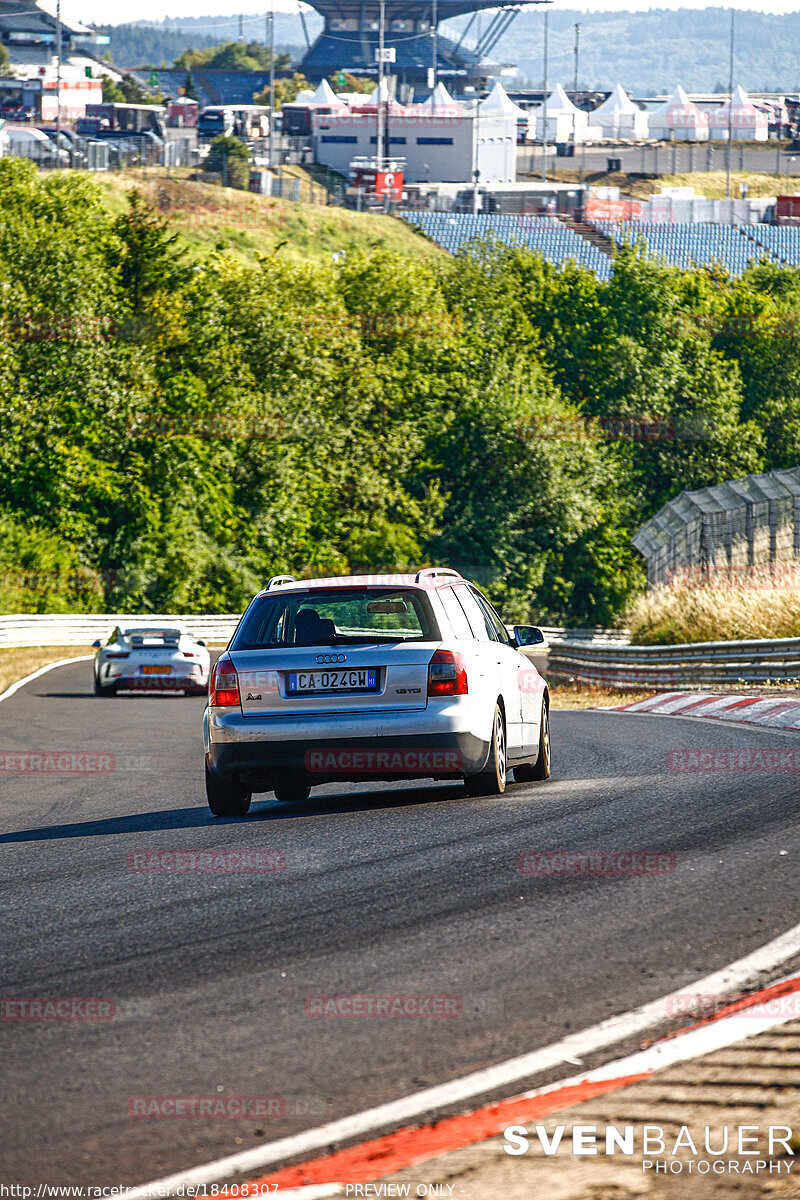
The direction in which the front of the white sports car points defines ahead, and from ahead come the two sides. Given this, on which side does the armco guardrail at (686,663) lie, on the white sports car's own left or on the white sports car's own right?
on the white sports car's own right

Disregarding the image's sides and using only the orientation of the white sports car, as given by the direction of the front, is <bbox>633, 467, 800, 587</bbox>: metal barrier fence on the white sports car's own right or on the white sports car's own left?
on the white sports car's own right

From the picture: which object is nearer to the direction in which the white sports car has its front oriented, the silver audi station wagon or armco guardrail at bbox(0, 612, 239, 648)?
the armco guardrail

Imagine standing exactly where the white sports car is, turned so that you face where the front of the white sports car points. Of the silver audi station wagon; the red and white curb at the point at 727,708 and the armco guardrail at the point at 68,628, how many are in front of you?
1

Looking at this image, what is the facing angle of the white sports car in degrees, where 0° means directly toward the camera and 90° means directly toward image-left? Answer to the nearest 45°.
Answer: approximately 180°

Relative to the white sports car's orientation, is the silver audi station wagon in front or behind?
behind

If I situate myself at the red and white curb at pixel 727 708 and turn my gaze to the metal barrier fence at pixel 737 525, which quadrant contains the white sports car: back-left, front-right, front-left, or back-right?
front-left

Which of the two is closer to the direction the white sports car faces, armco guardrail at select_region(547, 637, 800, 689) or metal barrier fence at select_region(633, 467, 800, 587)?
the metal barrier fence

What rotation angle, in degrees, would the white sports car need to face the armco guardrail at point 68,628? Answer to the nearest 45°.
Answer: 0° — it already faces it

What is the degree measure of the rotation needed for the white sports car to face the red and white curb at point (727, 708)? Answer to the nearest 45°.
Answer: approximately 135° to its right
